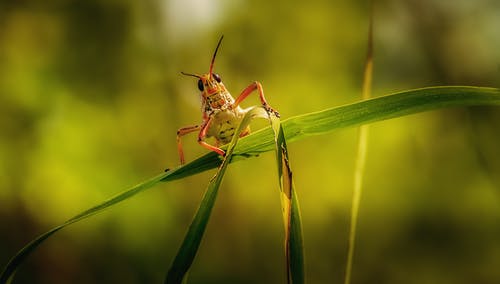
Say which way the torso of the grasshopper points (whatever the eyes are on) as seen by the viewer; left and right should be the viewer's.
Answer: facing the viewer

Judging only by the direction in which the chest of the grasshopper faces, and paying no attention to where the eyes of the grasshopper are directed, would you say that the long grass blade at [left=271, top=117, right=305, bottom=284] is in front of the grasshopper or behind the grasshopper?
in front
